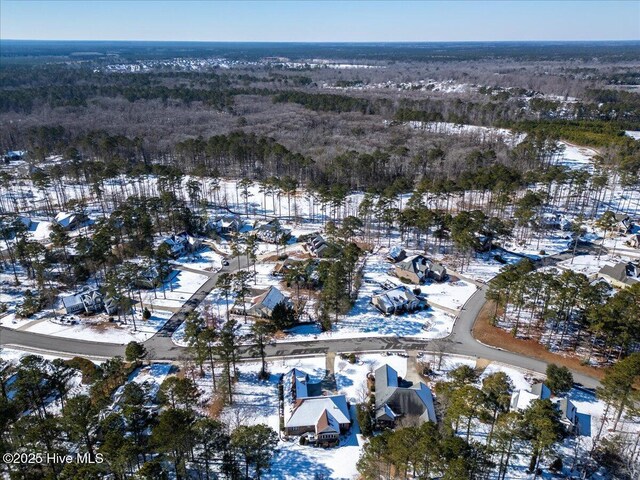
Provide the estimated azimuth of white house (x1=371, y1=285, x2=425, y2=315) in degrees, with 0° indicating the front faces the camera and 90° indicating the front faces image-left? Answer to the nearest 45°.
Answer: approximately 315°

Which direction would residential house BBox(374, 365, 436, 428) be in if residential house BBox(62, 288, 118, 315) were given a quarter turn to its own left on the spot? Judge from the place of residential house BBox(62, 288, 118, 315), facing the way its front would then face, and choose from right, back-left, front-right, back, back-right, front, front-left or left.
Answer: front-right

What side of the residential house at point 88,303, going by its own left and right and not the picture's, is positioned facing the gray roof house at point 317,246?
left

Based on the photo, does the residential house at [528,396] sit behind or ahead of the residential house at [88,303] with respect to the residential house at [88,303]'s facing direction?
ahead

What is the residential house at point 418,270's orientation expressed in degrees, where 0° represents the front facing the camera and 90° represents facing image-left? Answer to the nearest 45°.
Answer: approximately 315°

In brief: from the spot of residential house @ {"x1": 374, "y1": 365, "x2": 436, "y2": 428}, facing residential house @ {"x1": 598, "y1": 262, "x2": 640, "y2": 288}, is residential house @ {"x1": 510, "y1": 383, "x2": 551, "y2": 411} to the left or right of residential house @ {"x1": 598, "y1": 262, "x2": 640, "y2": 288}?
right

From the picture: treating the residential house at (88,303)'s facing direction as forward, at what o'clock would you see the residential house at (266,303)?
the residential house at (266,303) is roughly at 10 o'clock from the residential house at (88,303).

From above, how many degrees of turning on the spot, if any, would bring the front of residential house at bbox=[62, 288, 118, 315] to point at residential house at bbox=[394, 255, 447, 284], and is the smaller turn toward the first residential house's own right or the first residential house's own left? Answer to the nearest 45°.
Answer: approximately 90° to the first residential house's own left

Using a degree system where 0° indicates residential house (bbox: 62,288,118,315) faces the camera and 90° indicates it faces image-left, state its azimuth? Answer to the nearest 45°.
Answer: approximately 0°

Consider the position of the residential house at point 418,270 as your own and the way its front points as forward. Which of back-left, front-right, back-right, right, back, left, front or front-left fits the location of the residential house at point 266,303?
right

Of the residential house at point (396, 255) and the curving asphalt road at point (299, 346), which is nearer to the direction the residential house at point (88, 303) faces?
the curving asphalt road

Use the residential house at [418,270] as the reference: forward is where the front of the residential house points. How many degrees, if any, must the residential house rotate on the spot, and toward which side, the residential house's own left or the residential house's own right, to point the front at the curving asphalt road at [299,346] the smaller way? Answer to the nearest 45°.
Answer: approximately 90° to the residential house's own right

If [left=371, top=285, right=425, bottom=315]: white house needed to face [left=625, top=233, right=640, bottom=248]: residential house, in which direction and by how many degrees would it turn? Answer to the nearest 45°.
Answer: approximately 90° to its left
